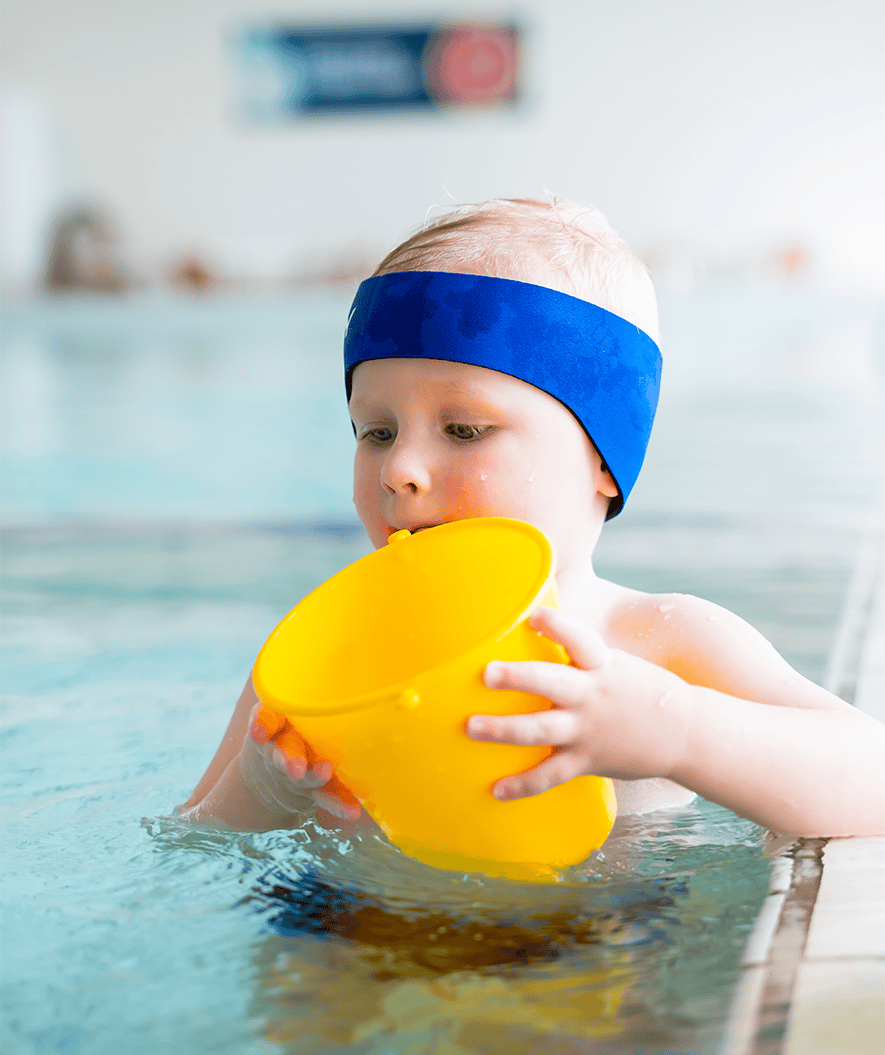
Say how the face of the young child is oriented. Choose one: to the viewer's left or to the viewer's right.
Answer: to the viewer's left

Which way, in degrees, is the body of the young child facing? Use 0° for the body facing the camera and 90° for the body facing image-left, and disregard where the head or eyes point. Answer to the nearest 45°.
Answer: approximately 45°

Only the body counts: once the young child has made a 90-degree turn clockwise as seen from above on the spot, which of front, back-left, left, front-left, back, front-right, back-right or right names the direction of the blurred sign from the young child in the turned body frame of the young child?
front-right
